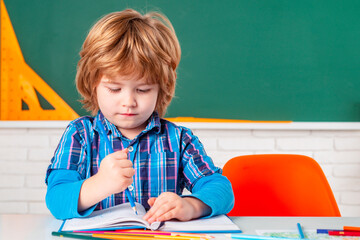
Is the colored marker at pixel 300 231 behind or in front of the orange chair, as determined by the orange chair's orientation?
in front

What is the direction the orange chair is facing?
toward the camera

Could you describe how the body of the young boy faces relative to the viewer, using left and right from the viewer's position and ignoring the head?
facing the viewer

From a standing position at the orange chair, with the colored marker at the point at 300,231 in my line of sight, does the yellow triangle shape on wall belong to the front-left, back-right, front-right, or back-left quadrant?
back-right

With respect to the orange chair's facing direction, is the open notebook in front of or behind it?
in front

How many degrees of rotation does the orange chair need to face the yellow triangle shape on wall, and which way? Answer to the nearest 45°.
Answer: approximately 135° to its right

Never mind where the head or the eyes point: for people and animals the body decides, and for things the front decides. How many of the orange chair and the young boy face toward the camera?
2
